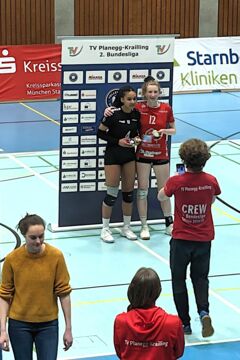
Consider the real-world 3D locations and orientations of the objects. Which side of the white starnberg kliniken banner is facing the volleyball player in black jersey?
front

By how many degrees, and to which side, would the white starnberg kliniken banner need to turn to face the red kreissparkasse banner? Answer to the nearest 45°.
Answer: approximately 45° to its right

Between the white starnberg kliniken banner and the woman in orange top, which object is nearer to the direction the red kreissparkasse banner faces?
the woman in orange top

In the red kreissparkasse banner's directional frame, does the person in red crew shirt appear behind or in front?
in front

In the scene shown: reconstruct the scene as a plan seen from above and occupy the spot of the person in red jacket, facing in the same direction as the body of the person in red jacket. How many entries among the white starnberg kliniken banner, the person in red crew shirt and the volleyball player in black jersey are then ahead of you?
3

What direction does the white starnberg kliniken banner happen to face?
toward the camera

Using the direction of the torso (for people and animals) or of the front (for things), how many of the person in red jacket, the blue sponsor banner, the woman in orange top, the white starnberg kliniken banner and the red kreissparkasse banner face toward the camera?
4

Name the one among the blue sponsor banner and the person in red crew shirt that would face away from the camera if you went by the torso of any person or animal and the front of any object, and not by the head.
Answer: the person in red crew shirt

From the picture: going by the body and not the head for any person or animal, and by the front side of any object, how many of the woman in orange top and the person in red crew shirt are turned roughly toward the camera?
1

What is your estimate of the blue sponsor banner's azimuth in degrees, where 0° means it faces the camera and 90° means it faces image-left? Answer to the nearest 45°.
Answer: approximately 0°

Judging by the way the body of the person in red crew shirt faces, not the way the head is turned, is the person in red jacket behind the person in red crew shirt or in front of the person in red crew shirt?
behind

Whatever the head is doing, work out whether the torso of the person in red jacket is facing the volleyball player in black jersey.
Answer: yes

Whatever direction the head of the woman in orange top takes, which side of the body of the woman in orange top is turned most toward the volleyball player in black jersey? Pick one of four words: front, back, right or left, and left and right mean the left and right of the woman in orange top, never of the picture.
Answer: back

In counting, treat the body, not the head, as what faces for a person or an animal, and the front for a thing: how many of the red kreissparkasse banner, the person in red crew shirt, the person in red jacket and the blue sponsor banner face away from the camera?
2

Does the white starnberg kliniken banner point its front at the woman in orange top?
yes

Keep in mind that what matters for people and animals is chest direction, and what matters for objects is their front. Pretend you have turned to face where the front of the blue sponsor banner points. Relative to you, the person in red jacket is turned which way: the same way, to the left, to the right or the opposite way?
the opposite way

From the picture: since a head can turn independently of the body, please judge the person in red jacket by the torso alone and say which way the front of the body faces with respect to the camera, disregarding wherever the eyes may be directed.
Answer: away from the camera

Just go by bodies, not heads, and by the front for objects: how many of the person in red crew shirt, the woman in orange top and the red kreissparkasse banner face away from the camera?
1

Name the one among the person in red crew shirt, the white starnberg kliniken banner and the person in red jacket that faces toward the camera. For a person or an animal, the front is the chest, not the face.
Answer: the white starnberg kliniken banner
